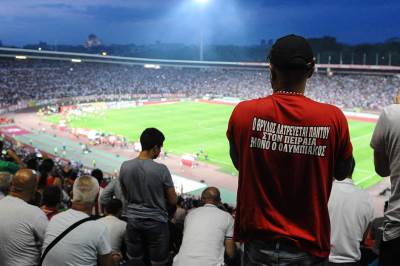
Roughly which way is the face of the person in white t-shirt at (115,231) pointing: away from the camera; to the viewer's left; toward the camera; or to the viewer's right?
away from the camera

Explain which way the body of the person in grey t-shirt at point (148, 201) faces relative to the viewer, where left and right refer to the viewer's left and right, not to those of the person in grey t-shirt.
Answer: facing away from the viewer and to the right of the viewer

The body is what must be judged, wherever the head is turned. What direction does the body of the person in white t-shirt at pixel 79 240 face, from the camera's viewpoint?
away from the camera

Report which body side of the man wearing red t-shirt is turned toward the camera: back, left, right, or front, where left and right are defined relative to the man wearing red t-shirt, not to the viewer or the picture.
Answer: back

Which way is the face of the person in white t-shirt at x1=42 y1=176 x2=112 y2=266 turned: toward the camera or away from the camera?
away from the camera

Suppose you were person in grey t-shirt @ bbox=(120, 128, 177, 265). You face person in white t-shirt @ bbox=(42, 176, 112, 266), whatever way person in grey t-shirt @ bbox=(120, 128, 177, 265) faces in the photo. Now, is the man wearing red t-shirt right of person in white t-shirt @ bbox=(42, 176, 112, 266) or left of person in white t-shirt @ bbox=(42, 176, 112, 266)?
left

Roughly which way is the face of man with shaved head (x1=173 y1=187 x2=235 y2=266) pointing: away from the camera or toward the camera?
away from the camera

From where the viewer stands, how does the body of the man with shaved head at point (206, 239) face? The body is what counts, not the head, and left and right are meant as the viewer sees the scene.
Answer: facing away from the viewer

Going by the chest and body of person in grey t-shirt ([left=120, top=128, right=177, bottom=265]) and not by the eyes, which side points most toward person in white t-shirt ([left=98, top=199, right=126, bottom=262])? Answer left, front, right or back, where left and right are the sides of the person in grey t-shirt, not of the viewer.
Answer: left

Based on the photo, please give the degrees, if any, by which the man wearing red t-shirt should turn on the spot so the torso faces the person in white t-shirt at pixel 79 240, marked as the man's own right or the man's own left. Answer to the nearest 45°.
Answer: approximately 45° to the man's own left

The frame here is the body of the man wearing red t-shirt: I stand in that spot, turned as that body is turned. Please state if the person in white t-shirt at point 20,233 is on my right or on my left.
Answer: on my left

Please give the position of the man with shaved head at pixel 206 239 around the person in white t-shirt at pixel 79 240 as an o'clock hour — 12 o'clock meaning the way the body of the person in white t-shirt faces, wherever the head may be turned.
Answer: The man with shaved head is roughly at 3 o'clock from the person in white t-shirt.
